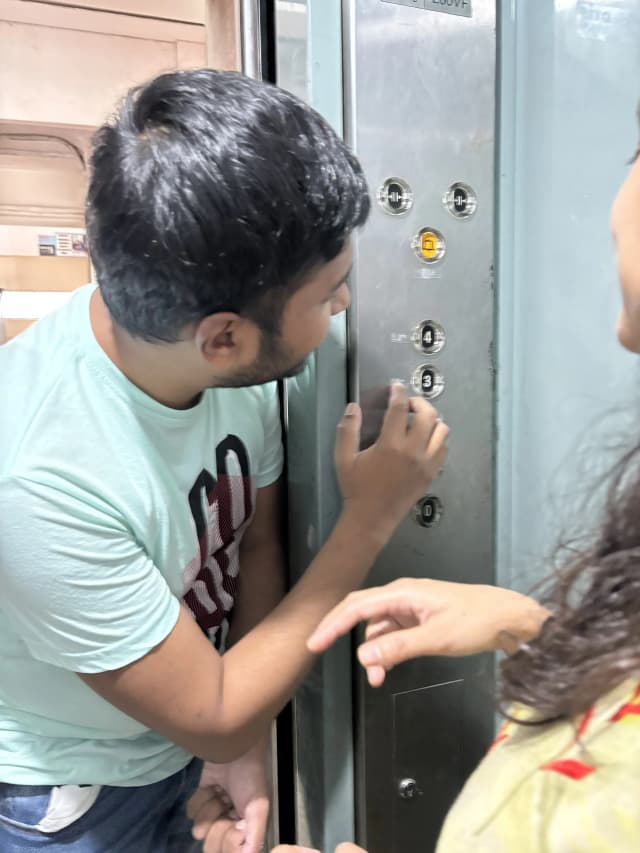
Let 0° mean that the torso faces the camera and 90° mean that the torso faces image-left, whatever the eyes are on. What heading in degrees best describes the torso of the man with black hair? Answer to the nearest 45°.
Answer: approximately 270°

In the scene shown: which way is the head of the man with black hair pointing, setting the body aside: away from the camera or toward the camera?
away from the camera
